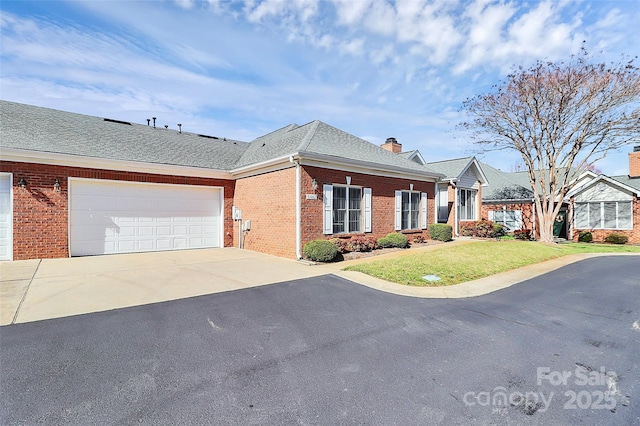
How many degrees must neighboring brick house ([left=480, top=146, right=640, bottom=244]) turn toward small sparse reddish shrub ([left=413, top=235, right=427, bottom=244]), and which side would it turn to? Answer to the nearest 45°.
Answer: approximately 45° to its right

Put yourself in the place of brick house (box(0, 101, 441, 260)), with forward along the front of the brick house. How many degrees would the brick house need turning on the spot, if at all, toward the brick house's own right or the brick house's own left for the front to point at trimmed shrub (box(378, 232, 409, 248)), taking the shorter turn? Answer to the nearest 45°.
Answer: approximately 45° to the brick house's own left

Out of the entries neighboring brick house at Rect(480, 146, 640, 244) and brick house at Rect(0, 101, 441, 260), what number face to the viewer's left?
0

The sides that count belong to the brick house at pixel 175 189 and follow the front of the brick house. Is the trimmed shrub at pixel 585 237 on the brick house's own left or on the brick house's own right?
on the brick house's own left

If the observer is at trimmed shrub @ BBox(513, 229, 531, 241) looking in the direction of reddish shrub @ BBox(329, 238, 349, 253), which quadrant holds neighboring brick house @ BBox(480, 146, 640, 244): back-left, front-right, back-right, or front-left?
back-left

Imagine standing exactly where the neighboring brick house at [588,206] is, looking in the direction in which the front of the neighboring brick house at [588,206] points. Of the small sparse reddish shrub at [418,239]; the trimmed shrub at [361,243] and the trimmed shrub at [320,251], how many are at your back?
0

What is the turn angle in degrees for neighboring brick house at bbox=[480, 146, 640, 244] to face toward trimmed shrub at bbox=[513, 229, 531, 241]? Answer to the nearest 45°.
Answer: approximately 45° to its right

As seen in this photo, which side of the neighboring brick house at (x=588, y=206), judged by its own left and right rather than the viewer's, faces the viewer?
front

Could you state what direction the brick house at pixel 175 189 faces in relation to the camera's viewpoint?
facing the viewer and to the right of the viewer
